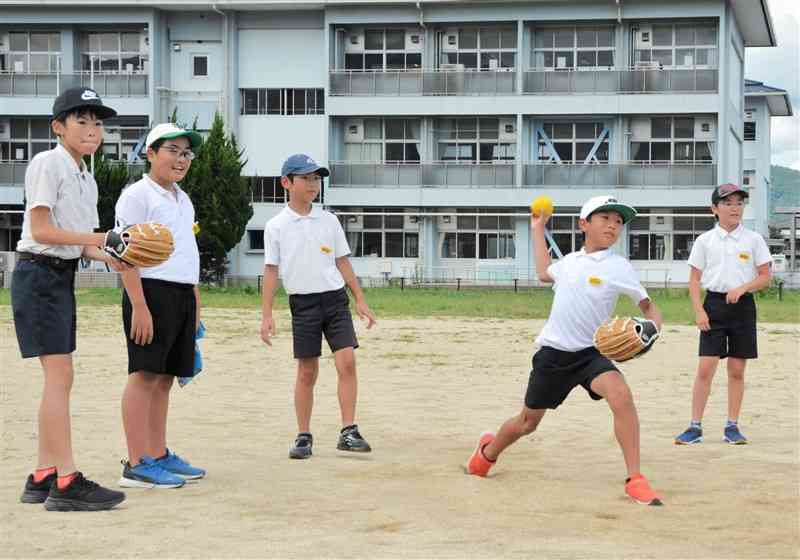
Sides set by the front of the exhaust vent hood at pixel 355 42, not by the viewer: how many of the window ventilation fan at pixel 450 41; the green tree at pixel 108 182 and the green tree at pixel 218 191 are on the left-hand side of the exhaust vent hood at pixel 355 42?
1

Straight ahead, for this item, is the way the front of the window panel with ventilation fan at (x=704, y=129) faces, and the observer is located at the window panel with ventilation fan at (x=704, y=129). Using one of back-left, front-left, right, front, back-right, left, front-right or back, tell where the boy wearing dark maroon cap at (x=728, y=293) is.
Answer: front

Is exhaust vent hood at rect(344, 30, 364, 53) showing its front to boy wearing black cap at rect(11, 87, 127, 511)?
yes

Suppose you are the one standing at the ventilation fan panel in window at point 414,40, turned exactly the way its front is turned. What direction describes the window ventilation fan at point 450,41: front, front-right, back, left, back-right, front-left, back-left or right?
left

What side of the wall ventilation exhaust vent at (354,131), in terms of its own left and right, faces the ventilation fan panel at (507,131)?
left

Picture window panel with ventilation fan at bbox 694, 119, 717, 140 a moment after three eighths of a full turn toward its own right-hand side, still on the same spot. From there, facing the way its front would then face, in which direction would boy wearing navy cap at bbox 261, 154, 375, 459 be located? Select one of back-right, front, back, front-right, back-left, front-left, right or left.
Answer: back-left

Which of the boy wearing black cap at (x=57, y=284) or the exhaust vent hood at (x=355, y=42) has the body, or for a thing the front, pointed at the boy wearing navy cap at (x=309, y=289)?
the exhaust vent hood

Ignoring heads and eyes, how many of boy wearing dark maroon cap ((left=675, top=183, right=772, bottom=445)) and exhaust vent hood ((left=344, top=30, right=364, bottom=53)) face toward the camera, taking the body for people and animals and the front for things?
2

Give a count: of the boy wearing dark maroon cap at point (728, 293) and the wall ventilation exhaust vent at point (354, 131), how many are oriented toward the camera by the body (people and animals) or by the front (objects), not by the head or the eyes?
2

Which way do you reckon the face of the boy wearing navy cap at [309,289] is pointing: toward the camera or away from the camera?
toward the camera

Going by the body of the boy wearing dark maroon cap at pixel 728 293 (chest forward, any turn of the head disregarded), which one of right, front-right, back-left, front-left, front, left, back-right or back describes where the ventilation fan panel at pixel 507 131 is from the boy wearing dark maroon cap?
back

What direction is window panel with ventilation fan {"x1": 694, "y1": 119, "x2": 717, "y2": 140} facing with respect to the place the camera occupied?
facing the viewer

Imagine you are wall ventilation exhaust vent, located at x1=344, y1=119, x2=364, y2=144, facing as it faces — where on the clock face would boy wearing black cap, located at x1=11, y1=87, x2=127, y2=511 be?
The boy wearing black cap is roughly at 12 o'clock from the wall ventilation exhaust vent.

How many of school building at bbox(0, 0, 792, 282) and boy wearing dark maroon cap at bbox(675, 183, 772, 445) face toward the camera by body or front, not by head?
2

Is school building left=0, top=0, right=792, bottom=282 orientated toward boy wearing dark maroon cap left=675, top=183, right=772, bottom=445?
yes

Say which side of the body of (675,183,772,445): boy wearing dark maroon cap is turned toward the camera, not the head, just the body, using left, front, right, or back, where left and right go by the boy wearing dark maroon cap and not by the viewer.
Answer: front

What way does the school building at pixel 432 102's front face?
toward the camera
